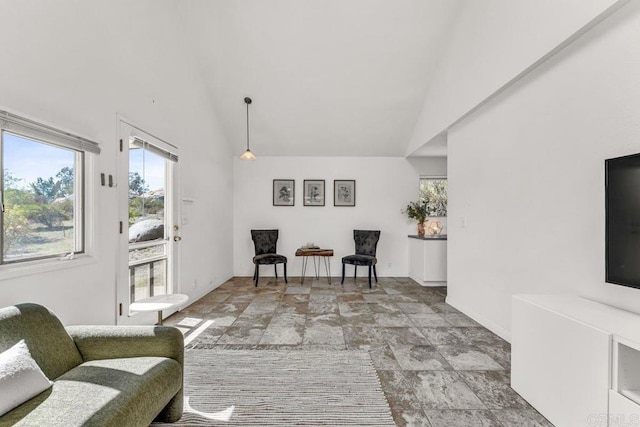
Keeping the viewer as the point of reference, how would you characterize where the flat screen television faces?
facing the viewer and to the left of the viewer

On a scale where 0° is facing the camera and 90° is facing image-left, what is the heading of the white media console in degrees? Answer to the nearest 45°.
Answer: approximately 45°

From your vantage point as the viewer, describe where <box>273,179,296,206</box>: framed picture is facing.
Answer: facing the viewer

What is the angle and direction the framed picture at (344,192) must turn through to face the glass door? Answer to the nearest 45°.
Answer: approximately 45° to its right

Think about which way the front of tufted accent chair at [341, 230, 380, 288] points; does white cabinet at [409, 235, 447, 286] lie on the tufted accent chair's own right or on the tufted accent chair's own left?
on the tufted accent chair's own left

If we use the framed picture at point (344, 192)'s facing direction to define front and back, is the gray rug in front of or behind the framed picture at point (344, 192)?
in front

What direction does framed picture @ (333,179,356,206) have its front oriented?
toward the camera

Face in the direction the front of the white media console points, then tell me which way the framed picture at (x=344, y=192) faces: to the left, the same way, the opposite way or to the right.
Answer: to the left

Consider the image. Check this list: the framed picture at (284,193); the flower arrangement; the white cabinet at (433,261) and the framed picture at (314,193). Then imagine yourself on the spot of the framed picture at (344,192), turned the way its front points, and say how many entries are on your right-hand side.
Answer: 2

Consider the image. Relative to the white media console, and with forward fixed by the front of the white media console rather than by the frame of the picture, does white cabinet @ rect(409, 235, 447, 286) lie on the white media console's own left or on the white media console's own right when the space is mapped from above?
on the white media console's own right

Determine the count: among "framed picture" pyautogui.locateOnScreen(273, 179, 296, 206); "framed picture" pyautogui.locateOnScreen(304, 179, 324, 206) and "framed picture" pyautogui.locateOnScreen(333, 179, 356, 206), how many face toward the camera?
3

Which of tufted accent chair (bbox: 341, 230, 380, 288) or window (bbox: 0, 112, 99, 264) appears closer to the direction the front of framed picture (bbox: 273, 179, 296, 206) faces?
the window

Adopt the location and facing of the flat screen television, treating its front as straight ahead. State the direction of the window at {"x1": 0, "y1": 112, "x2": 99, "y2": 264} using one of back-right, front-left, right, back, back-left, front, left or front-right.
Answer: front

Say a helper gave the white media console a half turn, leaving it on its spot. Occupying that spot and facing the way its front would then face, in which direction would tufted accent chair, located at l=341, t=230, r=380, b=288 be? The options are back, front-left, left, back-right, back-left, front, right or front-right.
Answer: left

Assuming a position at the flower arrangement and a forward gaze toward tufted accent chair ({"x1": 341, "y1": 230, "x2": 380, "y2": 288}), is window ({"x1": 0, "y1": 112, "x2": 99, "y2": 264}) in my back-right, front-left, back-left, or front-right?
front-left

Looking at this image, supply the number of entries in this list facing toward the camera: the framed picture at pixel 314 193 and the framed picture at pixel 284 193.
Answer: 2

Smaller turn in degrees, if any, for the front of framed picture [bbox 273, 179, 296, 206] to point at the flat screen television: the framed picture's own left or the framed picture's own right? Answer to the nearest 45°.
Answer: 0° — it already faces it

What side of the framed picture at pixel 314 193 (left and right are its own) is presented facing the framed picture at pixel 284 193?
right
